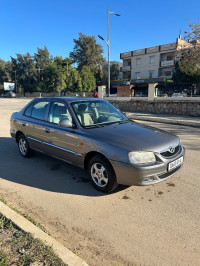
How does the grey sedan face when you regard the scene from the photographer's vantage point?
facing the viewer and to the right of the viewer

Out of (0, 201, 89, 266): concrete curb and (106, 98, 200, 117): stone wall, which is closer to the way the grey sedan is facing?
the concrete curb

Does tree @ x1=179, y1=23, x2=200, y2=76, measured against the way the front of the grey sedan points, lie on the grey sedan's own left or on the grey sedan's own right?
on the grey sedan's own left

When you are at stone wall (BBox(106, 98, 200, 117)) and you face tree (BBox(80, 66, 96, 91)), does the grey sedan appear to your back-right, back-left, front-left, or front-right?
back-left

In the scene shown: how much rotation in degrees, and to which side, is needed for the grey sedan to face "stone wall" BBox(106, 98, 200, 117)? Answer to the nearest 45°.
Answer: approximately 135° to its left

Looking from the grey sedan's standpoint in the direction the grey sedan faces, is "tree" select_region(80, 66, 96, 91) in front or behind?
behind

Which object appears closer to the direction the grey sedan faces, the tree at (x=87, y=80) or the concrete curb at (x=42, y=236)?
the concrete curb
